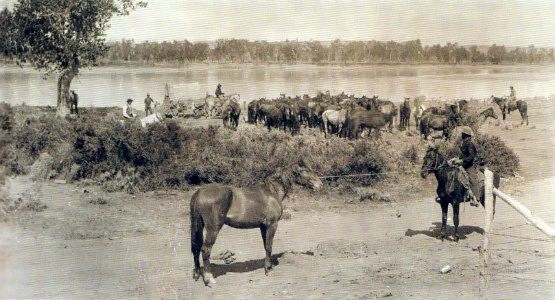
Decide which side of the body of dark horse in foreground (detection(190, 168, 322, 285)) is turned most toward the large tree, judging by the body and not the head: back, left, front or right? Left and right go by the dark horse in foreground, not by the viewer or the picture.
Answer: left

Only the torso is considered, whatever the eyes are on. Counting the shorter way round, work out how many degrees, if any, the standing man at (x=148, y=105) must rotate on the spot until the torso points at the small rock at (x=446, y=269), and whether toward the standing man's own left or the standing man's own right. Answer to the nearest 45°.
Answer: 0° — they already face it

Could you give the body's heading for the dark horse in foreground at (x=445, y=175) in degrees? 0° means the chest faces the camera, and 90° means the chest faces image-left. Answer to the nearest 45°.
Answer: approximately 45°

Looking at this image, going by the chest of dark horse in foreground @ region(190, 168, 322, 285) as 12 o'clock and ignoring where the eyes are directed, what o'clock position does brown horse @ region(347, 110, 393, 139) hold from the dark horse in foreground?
The brown horse is roughly at 11 o'clock from the dark horse in foreground.

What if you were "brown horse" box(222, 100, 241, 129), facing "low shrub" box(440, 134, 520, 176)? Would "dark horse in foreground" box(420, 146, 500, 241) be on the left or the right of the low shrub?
right

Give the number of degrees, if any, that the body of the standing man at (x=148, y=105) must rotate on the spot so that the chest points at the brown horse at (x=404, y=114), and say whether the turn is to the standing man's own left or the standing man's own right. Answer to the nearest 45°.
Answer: approximately 90° to the standing man's own left

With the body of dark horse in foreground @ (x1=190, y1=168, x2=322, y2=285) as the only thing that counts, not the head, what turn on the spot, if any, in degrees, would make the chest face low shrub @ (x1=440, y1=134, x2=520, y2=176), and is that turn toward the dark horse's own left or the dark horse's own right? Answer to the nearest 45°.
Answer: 0° — it already faces it

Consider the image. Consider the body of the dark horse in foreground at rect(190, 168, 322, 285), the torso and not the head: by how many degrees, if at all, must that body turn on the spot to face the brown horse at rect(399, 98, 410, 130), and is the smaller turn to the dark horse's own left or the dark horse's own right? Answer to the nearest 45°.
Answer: approximately 45° to the dark horse's own left

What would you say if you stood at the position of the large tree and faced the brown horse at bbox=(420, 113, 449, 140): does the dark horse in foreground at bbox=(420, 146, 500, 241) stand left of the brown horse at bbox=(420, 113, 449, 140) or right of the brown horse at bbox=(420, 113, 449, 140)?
right

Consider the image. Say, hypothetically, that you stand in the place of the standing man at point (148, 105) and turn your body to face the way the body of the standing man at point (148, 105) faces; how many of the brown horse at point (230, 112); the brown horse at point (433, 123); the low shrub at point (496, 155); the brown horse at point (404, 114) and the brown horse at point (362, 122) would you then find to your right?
0

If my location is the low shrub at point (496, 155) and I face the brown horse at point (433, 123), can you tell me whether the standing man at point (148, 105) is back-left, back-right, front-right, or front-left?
front-left

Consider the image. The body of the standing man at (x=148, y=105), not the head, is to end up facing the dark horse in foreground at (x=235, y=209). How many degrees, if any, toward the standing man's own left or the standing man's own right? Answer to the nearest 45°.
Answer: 0° — they already face it

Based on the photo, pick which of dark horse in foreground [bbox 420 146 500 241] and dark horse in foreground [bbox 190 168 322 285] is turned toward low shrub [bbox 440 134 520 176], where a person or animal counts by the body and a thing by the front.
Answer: dark horse in foreground [bbox 190 168 322 285]

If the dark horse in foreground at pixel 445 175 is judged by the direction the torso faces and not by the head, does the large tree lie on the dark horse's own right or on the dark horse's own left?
on the dark horse's own right

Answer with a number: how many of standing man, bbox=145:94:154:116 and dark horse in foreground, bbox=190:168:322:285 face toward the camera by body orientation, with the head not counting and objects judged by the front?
1

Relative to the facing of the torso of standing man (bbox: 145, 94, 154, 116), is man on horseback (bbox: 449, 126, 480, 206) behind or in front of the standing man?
in front

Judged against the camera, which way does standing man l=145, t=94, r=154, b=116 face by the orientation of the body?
toward the camera

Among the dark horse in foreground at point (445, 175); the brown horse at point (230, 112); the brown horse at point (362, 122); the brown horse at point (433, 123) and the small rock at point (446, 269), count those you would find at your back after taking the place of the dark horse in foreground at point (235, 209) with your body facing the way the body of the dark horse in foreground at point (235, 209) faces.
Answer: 0

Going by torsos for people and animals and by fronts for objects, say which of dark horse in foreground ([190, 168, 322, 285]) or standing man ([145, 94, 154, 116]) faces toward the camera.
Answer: the standing man

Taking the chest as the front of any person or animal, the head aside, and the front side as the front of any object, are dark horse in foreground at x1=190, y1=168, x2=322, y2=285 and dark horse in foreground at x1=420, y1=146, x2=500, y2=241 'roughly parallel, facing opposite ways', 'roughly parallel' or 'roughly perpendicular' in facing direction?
roughly parallel, facing opposite ways
